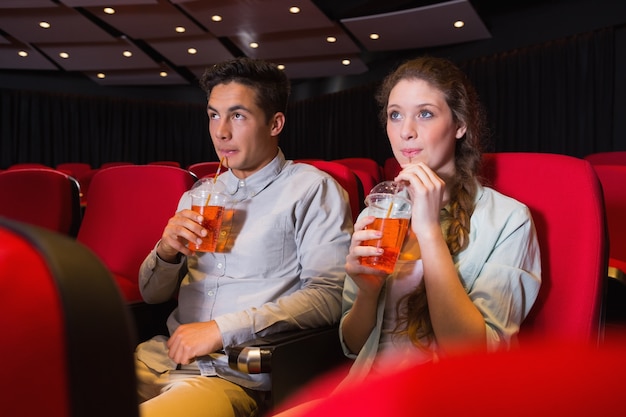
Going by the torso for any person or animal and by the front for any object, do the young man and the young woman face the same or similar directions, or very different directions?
same or similar directions

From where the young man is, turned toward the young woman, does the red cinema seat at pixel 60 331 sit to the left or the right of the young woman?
right

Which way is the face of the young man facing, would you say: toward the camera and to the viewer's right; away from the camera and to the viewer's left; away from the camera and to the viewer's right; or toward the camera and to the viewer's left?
toward the camera and to the viewer's left

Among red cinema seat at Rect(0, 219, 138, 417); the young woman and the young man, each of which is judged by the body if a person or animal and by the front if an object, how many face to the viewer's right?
0

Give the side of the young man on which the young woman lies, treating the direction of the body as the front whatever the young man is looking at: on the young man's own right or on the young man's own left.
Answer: on the young man's own left

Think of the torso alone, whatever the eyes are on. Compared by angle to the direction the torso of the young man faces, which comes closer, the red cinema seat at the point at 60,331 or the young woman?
the red cinema seat

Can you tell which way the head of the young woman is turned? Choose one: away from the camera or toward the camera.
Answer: toward the camera

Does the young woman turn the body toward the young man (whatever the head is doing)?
no

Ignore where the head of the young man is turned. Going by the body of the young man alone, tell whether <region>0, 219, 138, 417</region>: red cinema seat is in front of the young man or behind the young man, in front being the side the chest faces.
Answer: in front

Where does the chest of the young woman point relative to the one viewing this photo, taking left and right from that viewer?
facing the viewer and to the left of the viewer

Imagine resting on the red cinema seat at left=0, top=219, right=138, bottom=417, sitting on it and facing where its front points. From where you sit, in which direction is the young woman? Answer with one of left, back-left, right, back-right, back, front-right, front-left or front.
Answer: back

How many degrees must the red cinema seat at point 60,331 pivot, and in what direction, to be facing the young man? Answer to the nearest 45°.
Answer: approximately 135° to its right
